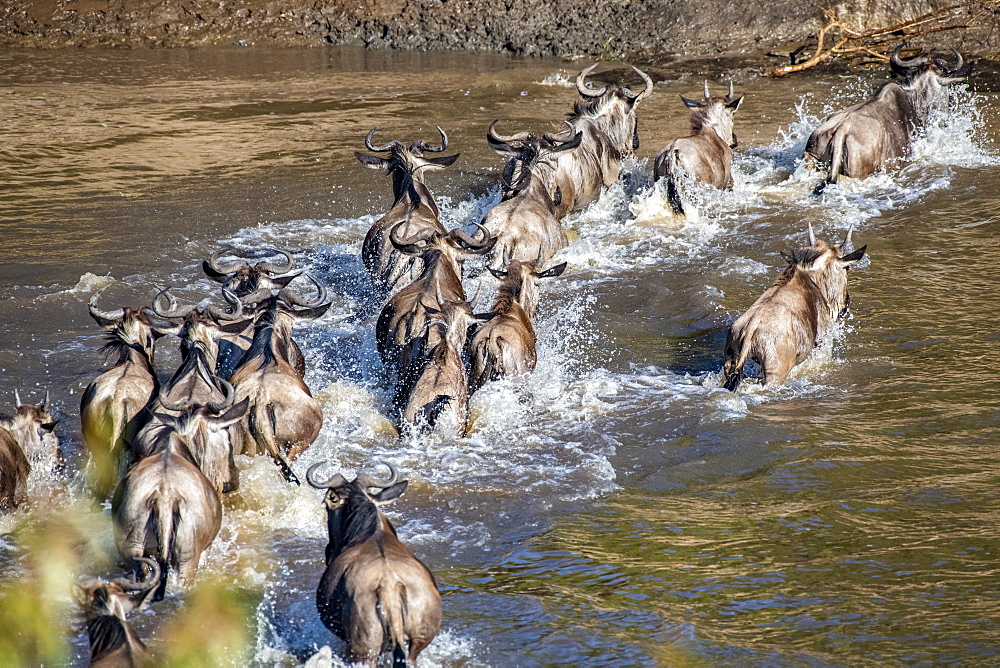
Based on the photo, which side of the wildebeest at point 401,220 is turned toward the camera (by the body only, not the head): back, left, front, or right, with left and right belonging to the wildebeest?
back

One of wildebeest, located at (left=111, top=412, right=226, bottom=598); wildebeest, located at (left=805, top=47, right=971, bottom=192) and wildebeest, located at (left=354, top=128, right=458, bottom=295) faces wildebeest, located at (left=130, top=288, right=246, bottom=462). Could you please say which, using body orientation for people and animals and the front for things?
wildebeest, located at (left=111, top=412, right=226, bottom=598)

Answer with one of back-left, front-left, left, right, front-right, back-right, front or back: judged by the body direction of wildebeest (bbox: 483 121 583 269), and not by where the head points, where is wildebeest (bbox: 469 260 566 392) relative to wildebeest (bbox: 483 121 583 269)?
back

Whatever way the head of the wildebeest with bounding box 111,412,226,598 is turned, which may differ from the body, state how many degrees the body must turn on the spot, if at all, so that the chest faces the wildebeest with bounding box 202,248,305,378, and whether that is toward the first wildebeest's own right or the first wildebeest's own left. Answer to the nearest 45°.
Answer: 0° — it already faces it

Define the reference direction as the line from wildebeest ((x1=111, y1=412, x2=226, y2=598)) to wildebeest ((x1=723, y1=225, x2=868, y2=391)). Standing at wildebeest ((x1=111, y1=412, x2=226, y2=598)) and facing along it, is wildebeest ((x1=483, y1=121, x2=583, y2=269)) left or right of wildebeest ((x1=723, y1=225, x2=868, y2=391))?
left

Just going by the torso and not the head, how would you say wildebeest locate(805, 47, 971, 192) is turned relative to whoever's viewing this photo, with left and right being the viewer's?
facing away from the viewer and to the right of the viewer

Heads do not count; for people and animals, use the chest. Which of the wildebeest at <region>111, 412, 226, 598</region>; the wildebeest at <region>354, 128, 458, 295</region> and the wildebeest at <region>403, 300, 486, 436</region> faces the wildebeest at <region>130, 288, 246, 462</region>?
the wildebeest at <region>111, 412, 226, 598</region>

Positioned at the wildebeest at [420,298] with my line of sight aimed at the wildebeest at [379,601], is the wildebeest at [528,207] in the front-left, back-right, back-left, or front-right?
back-left

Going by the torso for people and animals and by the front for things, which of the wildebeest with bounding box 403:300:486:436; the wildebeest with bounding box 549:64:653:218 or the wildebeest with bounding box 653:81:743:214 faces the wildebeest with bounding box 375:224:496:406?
the wildebeest with bounding box 403:300:486:436

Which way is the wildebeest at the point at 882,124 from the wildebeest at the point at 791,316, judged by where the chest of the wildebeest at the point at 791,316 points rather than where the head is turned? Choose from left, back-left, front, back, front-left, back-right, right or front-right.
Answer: front-left

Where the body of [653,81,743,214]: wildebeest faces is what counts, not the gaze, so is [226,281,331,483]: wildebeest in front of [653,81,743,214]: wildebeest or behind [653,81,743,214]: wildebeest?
behind

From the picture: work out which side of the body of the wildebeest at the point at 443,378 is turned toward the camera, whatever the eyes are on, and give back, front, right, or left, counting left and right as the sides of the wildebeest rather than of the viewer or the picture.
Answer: back

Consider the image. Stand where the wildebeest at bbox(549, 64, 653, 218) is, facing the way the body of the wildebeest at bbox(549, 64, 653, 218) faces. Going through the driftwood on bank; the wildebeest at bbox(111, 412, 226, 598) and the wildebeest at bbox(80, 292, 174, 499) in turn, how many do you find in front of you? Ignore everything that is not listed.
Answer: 1

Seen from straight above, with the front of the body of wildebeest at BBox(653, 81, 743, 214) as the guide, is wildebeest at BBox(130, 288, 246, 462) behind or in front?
behind
